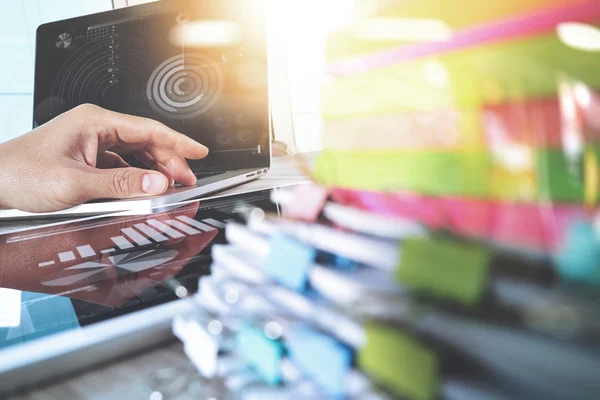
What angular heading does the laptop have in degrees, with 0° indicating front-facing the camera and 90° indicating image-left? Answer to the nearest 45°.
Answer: approximately 45°

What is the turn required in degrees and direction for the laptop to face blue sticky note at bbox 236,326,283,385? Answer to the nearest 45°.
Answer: approximately 45° to its left

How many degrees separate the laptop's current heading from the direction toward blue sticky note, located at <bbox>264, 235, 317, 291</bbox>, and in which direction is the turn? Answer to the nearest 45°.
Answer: approximately 45° to its left

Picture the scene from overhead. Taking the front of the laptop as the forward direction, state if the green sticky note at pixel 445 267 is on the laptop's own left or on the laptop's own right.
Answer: on the laptop's own left

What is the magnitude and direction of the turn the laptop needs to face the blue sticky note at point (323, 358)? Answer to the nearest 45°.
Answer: approximately 45° to its left

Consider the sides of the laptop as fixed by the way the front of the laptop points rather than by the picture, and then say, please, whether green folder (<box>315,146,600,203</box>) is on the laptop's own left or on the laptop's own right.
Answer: on the laptop's own left
